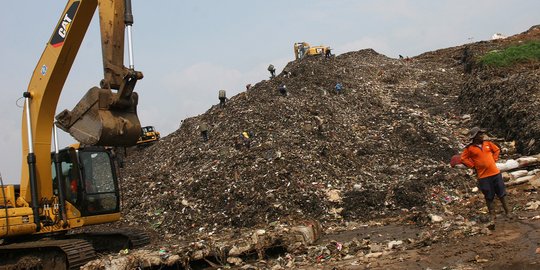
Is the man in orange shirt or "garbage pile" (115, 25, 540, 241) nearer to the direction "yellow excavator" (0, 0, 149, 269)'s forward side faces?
the man in orange shirt

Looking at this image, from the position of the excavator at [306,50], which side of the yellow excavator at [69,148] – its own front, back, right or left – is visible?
left

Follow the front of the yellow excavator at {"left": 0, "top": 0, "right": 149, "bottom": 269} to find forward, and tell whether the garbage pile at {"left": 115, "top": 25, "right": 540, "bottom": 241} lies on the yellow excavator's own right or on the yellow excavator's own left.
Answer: on the yellow excavator's own left

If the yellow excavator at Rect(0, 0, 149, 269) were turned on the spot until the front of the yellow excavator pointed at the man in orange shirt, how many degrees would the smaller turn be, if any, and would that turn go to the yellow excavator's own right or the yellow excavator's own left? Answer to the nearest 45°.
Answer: approximately 45° to the yellow excavator's own left
